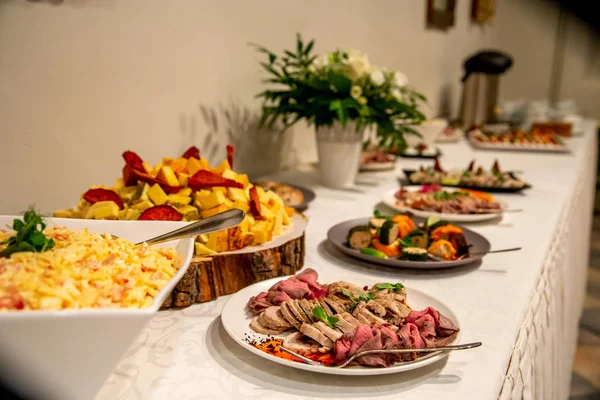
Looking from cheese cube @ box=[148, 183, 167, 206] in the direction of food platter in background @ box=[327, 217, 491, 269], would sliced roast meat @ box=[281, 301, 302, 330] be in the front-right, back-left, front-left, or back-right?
front-right
